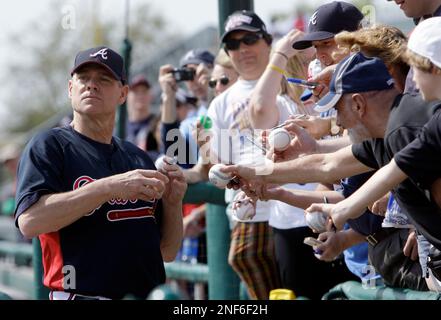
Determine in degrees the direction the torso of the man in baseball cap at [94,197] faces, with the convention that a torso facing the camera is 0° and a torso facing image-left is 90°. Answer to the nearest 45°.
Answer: approximately 315°
